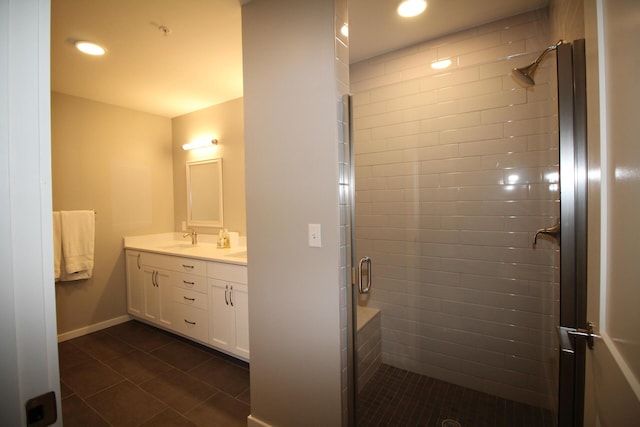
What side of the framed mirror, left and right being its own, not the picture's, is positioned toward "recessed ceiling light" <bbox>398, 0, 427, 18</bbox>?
left

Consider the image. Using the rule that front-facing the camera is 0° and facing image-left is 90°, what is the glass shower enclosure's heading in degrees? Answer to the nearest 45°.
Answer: approximately 45°

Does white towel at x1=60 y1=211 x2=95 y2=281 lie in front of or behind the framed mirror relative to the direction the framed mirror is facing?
in front

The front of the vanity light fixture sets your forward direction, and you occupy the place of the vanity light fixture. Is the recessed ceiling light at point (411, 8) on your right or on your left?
on your left

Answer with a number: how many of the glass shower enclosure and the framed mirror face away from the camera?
0

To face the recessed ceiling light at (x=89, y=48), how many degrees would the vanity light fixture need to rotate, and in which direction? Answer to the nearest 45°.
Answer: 0° — it already faces it

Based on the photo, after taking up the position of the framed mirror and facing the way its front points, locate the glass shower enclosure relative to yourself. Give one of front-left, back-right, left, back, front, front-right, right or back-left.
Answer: left

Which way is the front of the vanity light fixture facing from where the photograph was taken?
facing the viewer and to the left of the viewer

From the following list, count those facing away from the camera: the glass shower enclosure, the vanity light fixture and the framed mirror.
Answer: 0

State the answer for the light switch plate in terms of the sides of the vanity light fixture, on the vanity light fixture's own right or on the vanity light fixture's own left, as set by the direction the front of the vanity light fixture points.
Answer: on the vanity light fixture's own left

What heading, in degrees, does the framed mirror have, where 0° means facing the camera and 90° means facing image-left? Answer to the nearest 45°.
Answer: approximately 45°

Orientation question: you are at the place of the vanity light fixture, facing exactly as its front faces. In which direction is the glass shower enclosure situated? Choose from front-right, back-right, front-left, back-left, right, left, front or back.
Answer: left

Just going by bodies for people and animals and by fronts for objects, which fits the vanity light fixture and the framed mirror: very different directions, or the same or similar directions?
same or similar directions
